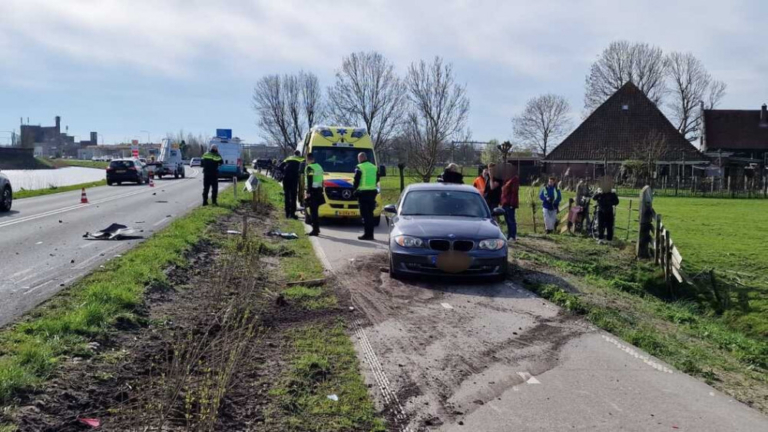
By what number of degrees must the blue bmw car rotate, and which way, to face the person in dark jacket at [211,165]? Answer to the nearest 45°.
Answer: approximately 135° to its right

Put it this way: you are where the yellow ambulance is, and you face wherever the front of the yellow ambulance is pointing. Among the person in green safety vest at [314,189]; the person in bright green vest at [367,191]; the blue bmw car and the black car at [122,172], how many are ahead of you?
3

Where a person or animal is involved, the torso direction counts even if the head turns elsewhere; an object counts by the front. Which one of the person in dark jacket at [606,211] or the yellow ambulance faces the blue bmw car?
the yellow ambulance

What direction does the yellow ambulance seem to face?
toward the camera

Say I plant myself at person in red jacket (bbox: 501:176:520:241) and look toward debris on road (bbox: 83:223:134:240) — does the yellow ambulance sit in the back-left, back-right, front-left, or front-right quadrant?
front-right

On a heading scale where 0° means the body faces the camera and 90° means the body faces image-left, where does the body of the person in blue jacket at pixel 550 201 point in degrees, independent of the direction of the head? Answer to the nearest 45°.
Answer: approximately 0°

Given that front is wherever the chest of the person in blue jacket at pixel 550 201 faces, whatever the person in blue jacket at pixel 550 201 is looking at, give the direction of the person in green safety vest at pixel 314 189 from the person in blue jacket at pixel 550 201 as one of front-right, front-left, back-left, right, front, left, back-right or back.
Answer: front-right

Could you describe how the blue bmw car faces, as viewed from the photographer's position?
facing the viewer

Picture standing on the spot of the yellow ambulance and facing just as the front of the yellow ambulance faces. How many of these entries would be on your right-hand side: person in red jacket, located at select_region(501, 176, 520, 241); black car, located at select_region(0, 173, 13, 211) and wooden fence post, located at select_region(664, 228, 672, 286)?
1
